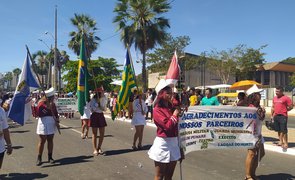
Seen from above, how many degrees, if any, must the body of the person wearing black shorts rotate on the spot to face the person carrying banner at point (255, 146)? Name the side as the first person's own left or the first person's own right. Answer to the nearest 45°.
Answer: approximately 45° to the first person's own left

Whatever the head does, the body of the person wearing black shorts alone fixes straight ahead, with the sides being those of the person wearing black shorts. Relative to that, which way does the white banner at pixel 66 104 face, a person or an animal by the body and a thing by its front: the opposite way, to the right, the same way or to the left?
to the left

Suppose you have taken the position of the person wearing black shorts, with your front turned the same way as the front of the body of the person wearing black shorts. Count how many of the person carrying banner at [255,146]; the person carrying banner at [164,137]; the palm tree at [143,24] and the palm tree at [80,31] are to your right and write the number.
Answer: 2

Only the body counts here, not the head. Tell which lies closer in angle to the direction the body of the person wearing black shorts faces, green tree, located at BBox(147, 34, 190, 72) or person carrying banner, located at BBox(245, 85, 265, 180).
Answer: the person carrying banner

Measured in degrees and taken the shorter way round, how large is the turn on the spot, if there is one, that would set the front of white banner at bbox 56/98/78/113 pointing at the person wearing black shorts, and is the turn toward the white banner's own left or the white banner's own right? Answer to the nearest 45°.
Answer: approximately 45° to the white banner's own left

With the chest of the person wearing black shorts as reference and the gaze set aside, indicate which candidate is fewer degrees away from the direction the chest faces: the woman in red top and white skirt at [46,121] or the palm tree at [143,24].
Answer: the woman in red top and white skirt

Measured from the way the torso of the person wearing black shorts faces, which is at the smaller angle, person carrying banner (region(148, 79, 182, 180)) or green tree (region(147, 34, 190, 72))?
the person carrying banner

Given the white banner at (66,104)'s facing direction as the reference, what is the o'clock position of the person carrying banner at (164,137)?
The person carrying banner is roughly at 12 o'clock from the white banner.

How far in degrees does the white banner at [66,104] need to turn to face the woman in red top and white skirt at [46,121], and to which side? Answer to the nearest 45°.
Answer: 0° — it already faces them

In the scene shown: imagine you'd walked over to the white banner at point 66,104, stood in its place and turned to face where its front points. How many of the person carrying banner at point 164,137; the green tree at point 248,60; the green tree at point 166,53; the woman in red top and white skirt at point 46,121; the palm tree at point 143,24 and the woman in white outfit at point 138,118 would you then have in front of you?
3

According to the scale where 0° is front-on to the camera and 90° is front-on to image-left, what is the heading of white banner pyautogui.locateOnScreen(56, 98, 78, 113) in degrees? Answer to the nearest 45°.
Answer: approximately 0°

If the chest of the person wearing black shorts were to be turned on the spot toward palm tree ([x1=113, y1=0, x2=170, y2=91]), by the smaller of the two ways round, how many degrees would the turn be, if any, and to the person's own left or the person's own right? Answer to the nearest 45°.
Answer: approximately 90° to the person's own right

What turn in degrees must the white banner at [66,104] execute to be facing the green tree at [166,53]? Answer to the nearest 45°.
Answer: approximately 135° to its left
